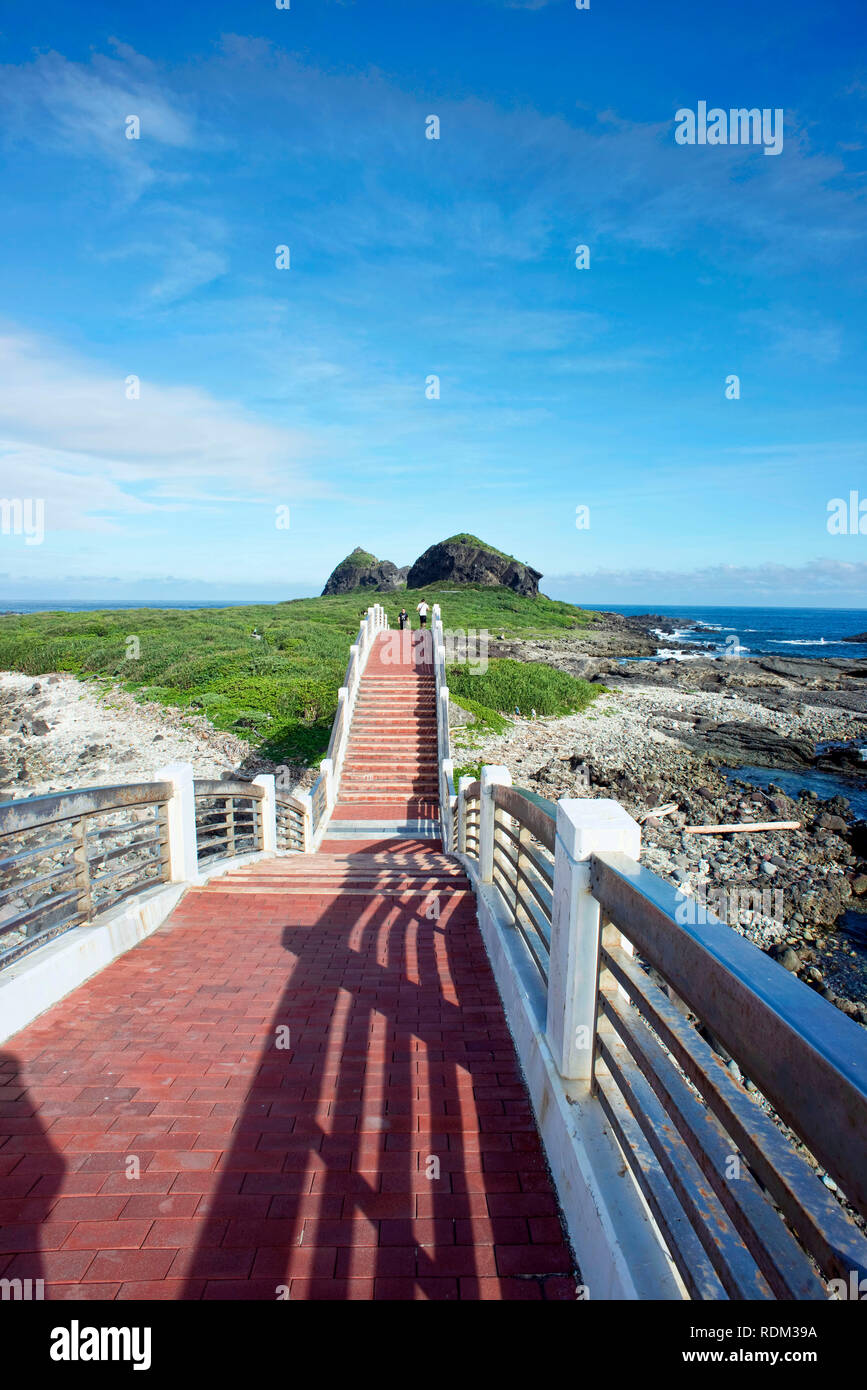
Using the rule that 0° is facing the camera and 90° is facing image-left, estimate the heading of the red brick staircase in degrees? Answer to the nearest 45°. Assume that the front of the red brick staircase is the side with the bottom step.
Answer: approximately 0°

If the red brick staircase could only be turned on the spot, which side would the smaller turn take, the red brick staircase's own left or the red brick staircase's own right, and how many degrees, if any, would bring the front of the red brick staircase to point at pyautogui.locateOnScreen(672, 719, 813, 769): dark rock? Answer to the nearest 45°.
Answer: approximately 135° to the red brick staircase's own left
